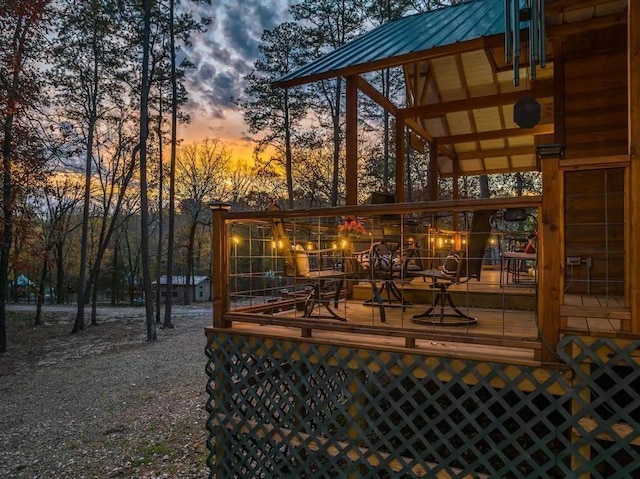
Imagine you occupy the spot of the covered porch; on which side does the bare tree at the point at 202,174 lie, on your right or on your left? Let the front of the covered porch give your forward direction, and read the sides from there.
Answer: on your right

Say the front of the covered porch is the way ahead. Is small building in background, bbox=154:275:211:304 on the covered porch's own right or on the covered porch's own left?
on the covered porch's own right

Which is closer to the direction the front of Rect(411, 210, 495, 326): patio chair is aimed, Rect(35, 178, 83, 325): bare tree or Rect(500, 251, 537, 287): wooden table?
the bare tree

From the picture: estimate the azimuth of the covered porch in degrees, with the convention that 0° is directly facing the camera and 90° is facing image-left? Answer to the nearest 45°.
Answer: approximately 90°

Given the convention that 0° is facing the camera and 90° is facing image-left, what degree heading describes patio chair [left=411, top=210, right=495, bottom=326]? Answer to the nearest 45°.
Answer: approximately 90°
